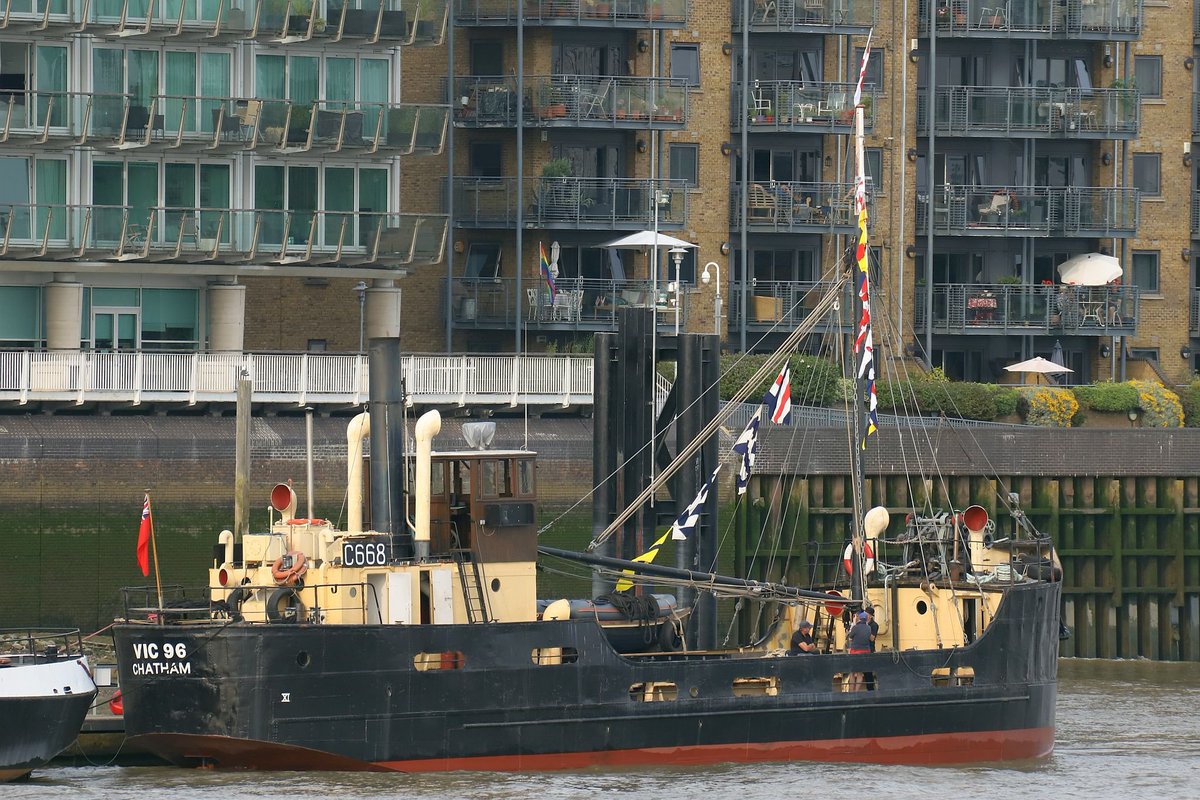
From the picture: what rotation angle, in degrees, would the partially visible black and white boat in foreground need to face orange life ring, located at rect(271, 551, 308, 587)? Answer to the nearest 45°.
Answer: approximately 180°
